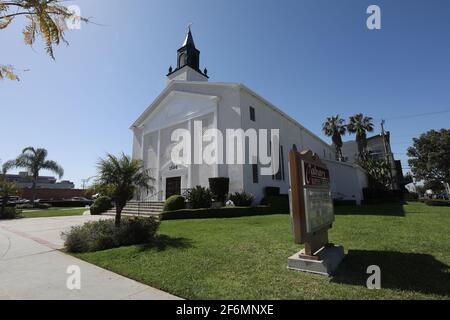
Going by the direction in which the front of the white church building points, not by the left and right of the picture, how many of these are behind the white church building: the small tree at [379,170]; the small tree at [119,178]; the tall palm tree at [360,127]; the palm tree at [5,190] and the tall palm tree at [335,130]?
3

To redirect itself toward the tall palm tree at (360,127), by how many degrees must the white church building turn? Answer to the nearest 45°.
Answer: approximately 180°

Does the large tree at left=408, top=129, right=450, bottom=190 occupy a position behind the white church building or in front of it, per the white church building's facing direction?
behind

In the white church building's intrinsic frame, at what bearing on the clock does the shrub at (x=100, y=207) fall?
The shrub is roughly at 1 o'clock from the white church building.

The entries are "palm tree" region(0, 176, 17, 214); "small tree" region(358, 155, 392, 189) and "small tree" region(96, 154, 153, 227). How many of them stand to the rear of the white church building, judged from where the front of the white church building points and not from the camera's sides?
1

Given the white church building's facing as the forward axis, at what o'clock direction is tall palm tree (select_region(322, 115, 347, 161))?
The tall palm tree is roughly at 6 o'clock from the white church building.

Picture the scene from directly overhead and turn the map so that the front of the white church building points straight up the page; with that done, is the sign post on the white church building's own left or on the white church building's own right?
on the white church building's own left

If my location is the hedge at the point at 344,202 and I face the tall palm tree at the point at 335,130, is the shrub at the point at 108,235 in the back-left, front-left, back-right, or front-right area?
back-left

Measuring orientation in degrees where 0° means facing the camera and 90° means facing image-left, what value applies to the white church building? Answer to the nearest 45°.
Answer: approximately 45°

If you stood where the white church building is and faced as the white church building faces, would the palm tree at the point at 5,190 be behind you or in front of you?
in front

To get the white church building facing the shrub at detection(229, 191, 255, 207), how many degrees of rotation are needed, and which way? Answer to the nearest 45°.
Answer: approximately 90° to its left

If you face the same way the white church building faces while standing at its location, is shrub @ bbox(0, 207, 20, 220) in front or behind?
in front
